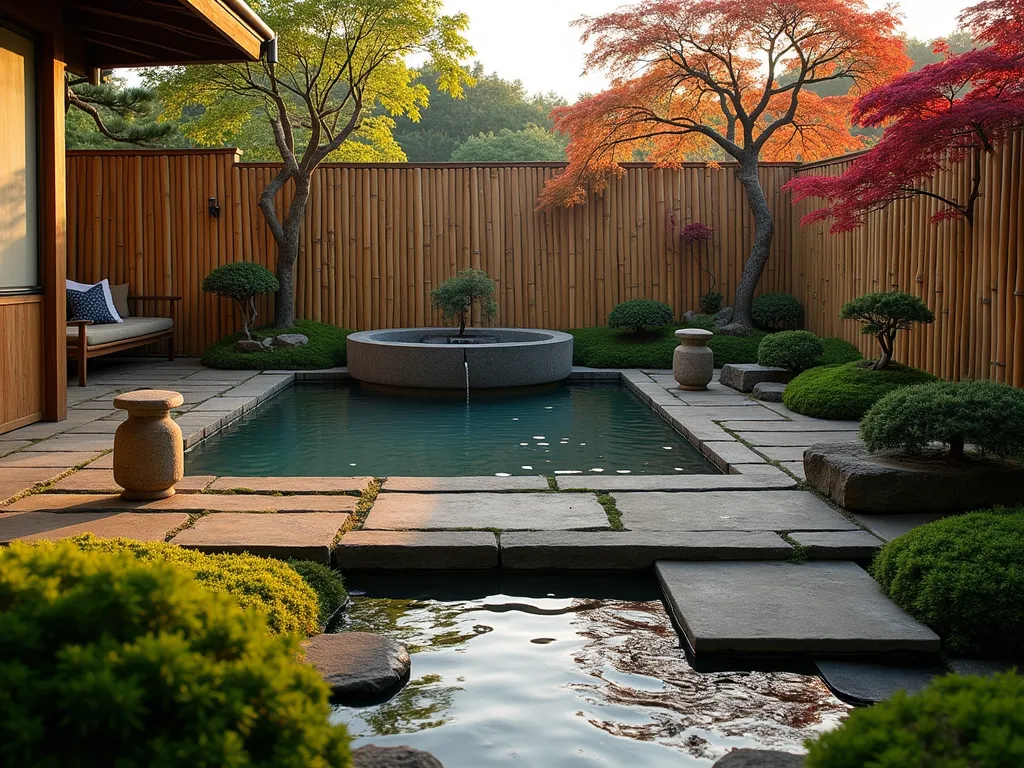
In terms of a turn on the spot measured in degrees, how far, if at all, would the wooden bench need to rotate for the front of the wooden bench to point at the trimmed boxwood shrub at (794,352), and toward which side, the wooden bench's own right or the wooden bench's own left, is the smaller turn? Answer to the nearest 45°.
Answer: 0° — it already faces it

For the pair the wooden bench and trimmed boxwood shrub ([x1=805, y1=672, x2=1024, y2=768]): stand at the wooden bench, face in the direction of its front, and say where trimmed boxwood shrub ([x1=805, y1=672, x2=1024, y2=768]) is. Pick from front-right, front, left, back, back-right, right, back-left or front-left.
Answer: front-right

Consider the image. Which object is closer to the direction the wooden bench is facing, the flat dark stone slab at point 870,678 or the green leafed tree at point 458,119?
the flat dark stone slab

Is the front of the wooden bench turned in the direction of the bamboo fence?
no

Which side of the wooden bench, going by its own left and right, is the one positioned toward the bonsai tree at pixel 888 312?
front

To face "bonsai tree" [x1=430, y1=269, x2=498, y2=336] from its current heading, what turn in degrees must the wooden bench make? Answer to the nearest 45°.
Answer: approximately 45° to its left

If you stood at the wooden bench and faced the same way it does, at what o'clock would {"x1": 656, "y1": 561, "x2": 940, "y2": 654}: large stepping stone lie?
The large stepping stone is roughly at 1 o'clock from the wooden bench.

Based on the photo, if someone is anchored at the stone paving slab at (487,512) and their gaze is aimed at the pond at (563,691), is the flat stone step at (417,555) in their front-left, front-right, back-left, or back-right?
front-right

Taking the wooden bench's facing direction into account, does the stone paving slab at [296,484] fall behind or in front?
in front

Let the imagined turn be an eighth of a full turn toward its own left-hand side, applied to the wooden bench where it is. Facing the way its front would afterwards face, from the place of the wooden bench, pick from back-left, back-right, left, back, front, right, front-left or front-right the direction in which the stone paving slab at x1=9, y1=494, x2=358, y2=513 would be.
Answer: right

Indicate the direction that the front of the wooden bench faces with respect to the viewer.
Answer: facing the viewer and to the right of the viewer
